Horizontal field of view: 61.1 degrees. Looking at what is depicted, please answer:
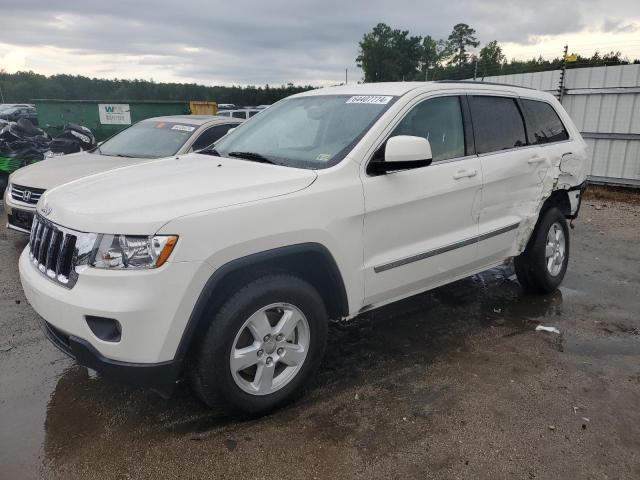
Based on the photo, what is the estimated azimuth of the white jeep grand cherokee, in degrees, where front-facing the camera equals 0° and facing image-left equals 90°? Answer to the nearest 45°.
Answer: approximately 45°

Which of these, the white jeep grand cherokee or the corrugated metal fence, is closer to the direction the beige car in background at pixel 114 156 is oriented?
the white jeep grand cherokee

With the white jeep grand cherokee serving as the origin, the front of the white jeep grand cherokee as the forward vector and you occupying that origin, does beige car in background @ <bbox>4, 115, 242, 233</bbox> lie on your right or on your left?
on your right

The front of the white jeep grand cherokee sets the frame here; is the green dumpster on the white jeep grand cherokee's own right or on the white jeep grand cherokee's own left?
on the white jeep grand cherokee's own right

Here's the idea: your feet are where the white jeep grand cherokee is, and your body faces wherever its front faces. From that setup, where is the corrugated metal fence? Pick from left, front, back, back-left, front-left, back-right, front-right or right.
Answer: back

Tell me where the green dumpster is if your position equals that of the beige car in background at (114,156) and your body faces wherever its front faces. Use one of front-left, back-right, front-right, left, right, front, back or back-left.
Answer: back-right

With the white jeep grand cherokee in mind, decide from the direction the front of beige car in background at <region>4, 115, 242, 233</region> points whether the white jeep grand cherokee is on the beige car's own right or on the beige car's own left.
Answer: on the beige car's own left

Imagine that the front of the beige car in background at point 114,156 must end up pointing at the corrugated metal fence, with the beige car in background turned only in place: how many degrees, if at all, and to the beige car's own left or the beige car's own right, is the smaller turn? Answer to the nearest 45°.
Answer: approximately 135° to the beige car's own left

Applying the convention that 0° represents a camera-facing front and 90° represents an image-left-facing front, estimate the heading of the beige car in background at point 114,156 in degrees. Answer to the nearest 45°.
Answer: approximately 45°
